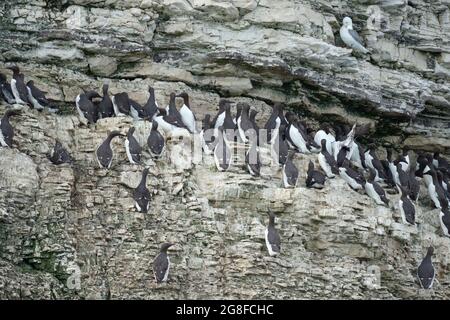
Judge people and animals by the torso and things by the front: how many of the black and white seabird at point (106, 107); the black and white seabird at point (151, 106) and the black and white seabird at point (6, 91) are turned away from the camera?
2

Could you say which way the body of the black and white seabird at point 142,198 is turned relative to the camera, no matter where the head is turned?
away from the camera

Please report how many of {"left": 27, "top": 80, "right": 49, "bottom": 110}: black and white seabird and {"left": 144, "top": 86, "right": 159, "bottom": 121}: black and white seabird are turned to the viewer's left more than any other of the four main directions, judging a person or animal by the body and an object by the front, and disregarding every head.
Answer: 1

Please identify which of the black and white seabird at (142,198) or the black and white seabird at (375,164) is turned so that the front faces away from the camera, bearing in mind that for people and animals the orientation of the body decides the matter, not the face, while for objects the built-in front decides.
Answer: the black and white seabird at (142,198)
